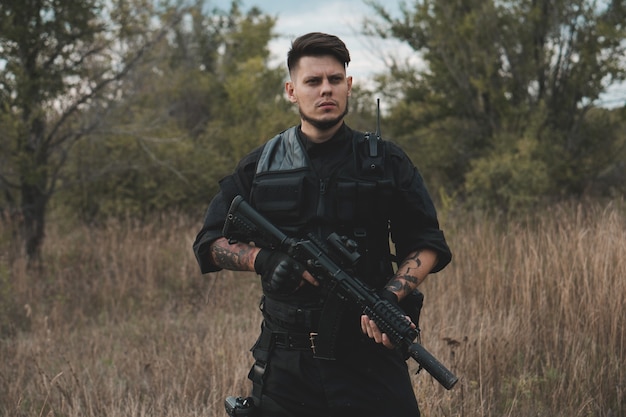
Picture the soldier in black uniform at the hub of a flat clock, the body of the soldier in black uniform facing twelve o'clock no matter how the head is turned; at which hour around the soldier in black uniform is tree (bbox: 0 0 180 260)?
The tree is roughly at 5 o'clock from the soldier in black uniform.

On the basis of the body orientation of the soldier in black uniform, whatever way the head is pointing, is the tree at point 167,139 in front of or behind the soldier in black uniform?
behind

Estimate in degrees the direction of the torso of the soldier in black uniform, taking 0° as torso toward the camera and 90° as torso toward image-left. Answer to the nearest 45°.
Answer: approximately 0°
